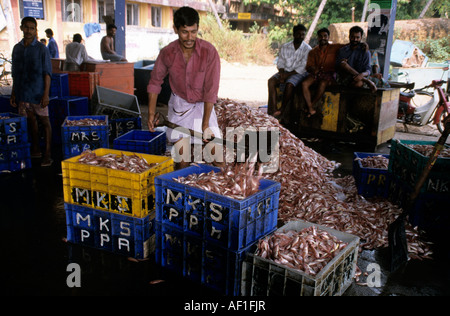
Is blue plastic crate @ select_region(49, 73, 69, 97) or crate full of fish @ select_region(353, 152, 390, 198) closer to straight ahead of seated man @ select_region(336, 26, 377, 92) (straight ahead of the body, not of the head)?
the crate full of fish

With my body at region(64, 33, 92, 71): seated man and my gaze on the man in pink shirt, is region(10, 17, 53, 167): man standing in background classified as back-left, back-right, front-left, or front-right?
front-right

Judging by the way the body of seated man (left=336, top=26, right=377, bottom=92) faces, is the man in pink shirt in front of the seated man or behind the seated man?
in front

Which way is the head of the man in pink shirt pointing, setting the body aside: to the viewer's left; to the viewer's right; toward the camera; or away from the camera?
toward the camera

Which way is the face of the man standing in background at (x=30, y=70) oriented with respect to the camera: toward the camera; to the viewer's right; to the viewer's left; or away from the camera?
toward the camera

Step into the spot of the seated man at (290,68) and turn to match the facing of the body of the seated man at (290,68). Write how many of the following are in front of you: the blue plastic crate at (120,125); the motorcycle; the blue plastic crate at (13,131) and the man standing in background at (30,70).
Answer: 3

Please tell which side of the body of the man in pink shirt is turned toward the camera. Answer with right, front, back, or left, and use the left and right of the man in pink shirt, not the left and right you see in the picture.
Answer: front

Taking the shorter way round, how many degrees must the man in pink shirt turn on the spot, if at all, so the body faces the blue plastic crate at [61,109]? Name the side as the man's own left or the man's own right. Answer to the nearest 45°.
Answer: approximately 135° to the man's own right

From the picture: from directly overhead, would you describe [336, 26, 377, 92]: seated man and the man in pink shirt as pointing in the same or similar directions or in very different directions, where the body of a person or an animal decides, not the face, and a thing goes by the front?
same or similar directions

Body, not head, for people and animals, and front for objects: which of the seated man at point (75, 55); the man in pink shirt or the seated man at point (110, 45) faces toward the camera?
the man in pink shirt

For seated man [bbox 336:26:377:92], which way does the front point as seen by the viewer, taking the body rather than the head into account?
toward the camera
